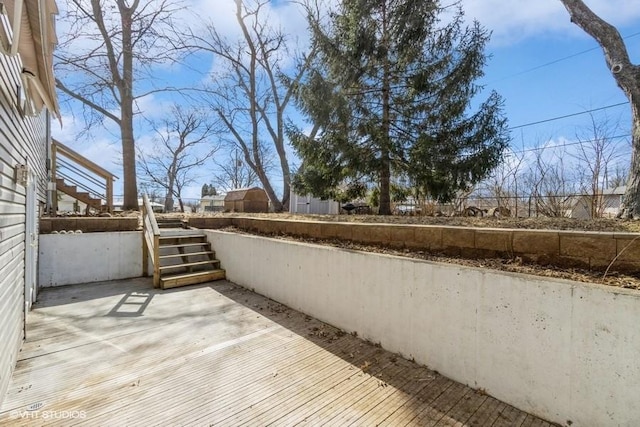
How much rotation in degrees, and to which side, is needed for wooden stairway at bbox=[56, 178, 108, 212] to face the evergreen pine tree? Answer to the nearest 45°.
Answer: approximately 45° to its right

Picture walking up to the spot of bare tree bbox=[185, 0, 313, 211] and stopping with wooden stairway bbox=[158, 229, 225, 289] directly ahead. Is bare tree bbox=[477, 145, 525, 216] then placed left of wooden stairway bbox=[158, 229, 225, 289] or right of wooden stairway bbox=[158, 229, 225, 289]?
left

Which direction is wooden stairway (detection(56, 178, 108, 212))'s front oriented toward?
to the viewer's right

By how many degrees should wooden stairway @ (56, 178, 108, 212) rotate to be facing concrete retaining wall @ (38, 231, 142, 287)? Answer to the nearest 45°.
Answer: approximately 90° to its right

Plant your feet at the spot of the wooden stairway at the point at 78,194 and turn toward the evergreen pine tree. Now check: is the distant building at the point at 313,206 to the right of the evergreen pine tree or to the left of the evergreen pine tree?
left
